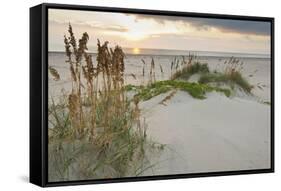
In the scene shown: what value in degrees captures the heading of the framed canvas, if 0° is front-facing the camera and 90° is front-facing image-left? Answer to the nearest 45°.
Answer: approximately 315°
